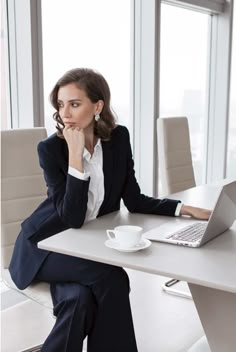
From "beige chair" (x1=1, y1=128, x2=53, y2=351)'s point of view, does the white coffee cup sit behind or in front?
in front

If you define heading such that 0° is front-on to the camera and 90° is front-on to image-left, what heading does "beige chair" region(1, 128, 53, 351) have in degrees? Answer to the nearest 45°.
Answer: approximately 315°

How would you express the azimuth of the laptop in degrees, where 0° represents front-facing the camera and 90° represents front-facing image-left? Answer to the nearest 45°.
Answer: approximately 135°

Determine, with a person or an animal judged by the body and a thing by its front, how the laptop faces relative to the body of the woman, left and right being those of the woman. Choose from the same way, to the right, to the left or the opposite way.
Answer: the opposite way

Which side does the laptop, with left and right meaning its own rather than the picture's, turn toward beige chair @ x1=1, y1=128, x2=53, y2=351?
front

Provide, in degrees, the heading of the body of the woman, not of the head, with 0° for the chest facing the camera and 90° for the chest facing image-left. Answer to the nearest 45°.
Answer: approximately 315°

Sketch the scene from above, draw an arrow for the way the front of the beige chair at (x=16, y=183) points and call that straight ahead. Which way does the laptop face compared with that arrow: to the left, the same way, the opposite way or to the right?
the opposite way
